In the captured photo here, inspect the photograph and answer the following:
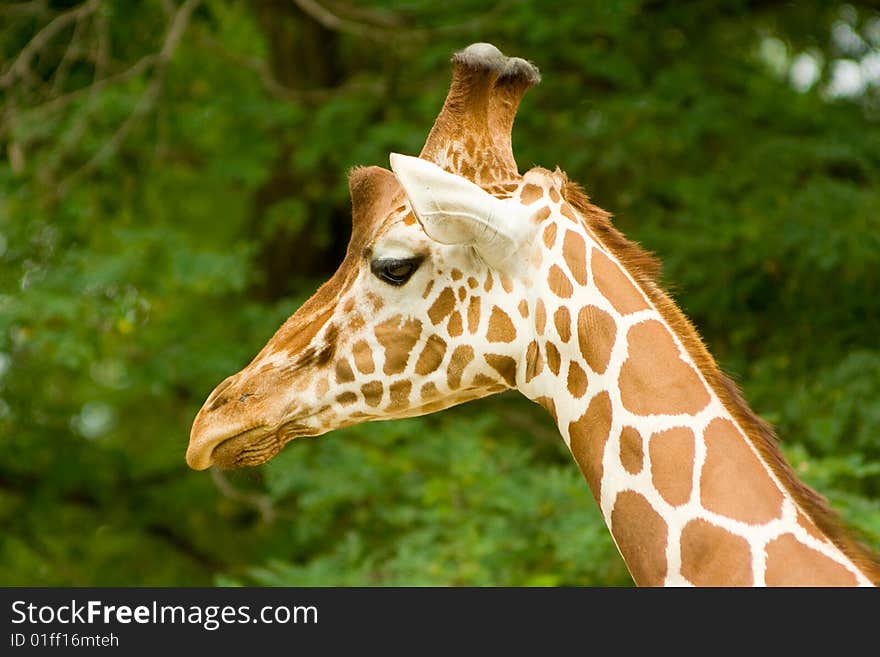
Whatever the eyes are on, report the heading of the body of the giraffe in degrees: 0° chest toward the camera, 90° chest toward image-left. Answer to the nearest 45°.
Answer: approximately 90°
